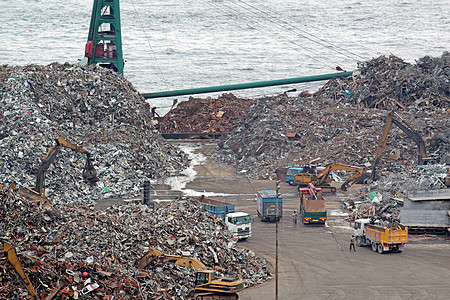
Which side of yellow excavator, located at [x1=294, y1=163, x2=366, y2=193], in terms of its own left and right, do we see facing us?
right

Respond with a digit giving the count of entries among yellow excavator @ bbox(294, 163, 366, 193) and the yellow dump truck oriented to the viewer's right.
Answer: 1

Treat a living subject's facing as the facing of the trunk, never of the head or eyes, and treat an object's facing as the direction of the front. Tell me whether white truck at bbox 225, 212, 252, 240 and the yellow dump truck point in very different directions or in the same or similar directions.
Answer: very different directions

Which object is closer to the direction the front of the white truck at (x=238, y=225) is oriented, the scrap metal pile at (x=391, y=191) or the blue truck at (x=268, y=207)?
the scrap metal pile

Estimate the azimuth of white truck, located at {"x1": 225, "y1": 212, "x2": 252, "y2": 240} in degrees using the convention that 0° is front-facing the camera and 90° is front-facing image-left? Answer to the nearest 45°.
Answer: approximately 315°

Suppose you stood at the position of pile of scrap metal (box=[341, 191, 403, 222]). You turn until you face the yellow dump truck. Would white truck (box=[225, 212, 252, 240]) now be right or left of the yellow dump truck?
right

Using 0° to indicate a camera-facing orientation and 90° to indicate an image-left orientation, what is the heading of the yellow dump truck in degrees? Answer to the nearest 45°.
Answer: approximately 135°

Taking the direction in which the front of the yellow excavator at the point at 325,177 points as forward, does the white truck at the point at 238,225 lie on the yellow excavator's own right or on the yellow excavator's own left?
on the yellow excavator's own right
